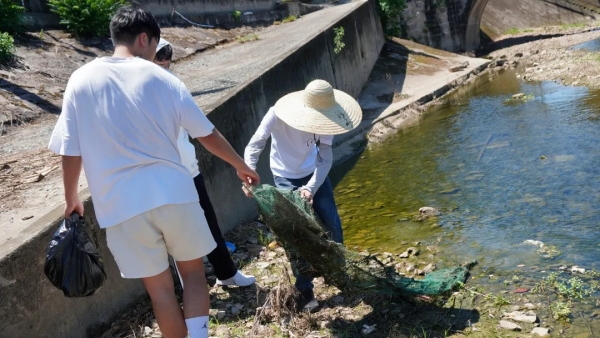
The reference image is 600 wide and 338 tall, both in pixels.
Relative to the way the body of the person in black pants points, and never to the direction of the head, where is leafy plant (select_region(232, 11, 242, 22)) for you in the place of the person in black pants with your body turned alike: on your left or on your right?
on your left

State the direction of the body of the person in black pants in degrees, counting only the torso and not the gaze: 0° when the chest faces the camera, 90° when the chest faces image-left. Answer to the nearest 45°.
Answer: approximately 270°

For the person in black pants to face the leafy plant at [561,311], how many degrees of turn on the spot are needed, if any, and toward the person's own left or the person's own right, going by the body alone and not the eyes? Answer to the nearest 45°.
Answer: approximately 45° to the person's own right

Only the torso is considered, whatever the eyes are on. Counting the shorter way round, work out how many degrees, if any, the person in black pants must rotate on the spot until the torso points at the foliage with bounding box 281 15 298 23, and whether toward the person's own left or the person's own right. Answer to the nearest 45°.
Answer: approximately 90° to the person's own left

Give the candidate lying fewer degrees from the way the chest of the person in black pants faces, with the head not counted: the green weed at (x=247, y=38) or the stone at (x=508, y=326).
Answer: the stone

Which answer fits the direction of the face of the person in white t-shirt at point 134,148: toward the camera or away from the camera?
away from the camera

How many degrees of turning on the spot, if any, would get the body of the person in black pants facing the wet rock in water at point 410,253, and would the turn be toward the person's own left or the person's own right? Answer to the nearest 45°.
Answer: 0° — they already face it

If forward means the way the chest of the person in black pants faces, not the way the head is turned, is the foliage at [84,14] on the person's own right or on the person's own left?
on the person's own left

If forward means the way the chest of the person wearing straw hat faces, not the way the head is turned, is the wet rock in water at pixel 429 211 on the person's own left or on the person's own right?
on the person's own left

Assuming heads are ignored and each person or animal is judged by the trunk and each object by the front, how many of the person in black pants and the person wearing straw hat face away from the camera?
0

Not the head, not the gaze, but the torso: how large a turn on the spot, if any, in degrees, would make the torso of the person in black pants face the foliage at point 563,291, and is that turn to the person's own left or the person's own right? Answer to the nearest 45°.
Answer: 0° — they already face it

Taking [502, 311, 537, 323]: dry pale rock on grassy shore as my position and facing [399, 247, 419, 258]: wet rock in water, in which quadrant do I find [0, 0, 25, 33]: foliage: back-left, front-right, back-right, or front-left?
front-left

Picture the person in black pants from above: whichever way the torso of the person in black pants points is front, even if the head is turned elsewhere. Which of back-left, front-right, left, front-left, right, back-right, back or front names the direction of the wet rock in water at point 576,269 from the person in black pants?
front

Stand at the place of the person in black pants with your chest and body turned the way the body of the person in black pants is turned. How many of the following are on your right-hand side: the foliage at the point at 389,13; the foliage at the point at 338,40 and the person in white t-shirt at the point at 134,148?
1

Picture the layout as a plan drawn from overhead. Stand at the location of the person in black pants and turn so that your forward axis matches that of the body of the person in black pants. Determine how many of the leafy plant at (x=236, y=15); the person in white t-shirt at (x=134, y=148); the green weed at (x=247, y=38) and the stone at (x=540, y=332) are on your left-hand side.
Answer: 2
